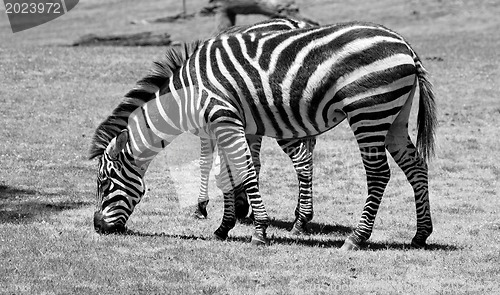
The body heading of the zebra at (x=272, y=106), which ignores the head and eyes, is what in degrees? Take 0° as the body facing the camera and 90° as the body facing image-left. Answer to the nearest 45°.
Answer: approximately 90°

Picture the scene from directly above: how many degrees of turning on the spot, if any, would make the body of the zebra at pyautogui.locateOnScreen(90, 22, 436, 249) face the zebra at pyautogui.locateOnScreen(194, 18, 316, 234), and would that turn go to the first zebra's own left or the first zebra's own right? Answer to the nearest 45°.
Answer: approximately 90° to the first zebra's own right
